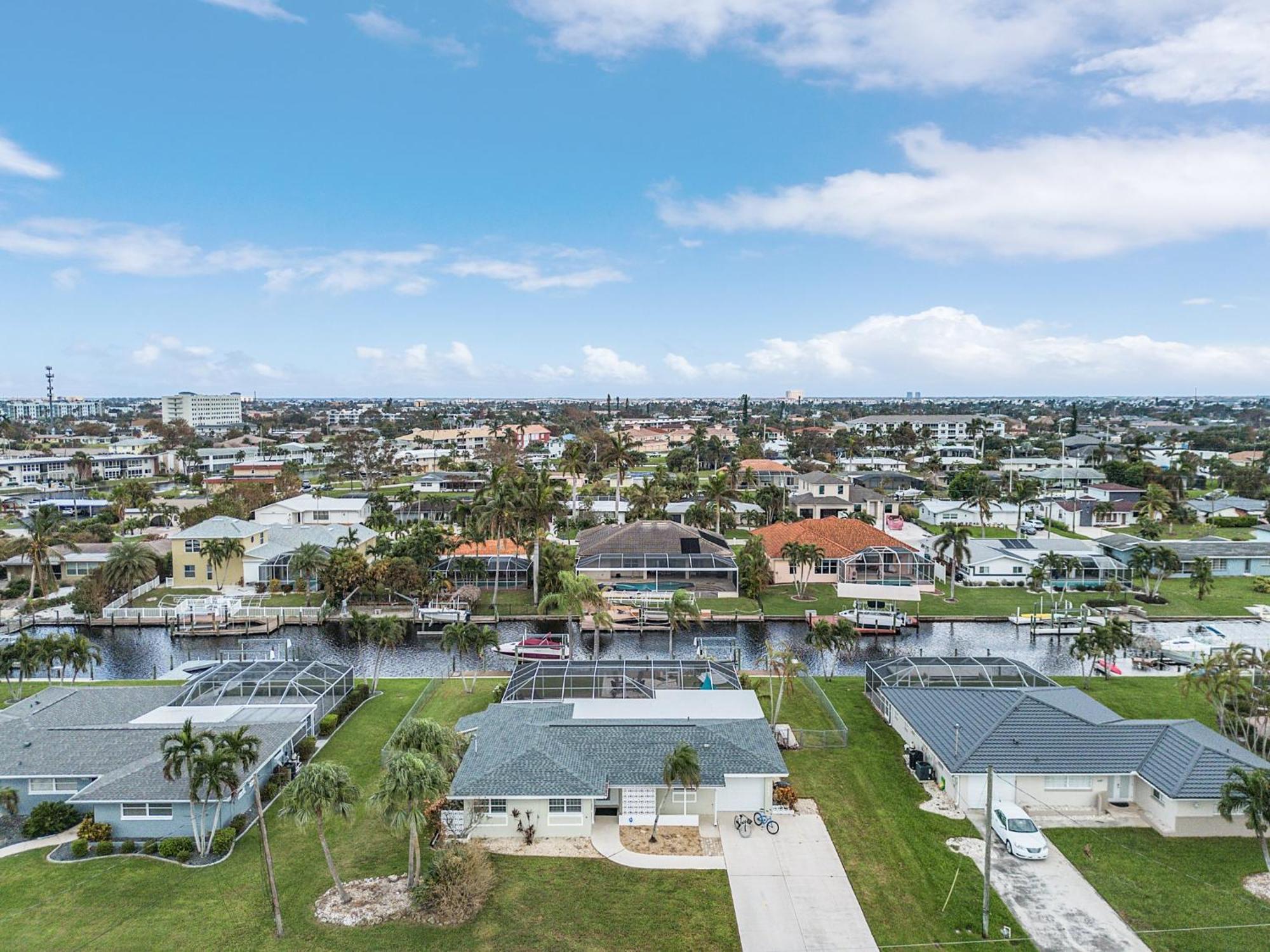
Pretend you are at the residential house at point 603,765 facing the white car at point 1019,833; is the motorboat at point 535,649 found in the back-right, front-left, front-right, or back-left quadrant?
back-left

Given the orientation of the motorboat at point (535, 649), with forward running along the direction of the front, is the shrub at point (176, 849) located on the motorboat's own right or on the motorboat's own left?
on the motorboat's own left

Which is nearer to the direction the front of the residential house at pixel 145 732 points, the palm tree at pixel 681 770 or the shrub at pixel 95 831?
the shrub

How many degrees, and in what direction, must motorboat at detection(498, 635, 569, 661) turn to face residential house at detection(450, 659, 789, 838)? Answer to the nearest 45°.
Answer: approximately 90° to its left

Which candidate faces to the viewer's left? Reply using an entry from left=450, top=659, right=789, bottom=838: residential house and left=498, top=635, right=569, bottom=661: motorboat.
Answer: the motorboat

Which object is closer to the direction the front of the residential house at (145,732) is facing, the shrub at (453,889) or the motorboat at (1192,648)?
the shrub

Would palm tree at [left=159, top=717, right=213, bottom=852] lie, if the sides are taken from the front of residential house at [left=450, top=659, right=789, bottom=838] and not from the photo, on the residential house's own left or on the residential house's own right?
on the residential house's own right

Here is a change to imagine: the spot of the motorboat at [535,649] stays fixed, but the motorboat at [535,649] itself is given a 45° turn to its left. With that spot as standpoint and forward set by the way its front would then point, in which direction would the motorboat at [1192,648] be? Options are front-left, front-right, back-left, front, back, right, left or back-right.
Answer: back-left

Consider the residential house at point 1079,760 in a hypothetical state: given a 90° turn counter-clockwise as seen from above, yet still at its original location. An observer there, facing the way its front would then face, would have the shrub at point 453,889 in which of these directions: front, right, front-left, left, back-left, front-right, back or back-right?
back-right

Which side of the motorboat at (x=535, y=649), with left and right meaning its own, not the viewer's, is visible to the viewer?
left

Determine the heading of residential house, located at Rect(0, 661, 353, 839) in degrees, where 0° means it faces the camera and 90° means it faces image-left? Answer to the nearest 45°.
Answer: approximately 0°

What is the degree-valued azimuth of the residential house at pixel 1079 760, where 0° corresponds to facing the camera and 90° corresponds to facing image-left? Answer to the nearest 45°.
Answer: approximately 0°
